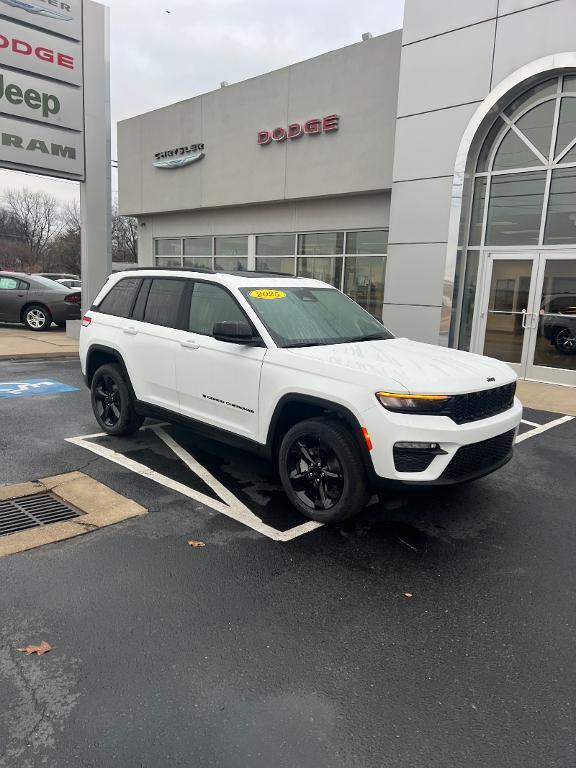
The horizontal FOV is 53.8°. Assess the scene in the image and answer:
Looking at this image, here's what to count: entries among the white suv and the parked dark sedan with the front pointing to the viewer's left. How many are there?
1

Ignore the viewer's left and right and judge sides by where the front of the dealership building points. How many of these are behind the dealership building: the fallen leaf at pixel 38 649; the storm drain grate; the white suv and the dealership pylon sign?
0

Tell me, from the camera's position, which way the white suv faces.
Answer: facing the viewer and to the right of the viewer

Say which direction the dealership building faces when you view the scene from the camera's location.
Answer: facing the viewer and to the left of the viewer

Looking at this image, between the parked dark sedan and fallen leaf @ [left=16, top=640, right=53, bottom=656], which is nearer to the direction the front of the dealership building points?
the fallen leaf

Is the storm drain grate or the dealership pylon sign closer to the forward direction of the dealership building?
the storm drain grate

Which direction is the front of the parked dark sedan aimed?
to the viewer's left

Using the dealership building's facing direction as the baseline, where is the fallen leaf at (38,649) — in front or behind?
in front

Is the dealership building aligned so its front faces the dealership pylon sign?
no

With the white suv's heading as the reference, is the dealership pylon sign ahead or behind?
behind

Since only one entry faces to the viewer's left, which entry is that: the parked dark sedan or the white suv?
the parked dark sedan

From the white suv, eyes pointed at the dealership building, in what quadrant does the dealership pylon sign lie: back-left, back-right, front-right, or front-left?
front-left

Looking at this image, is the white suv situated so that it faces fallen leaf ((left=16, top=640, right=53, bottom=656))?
no
